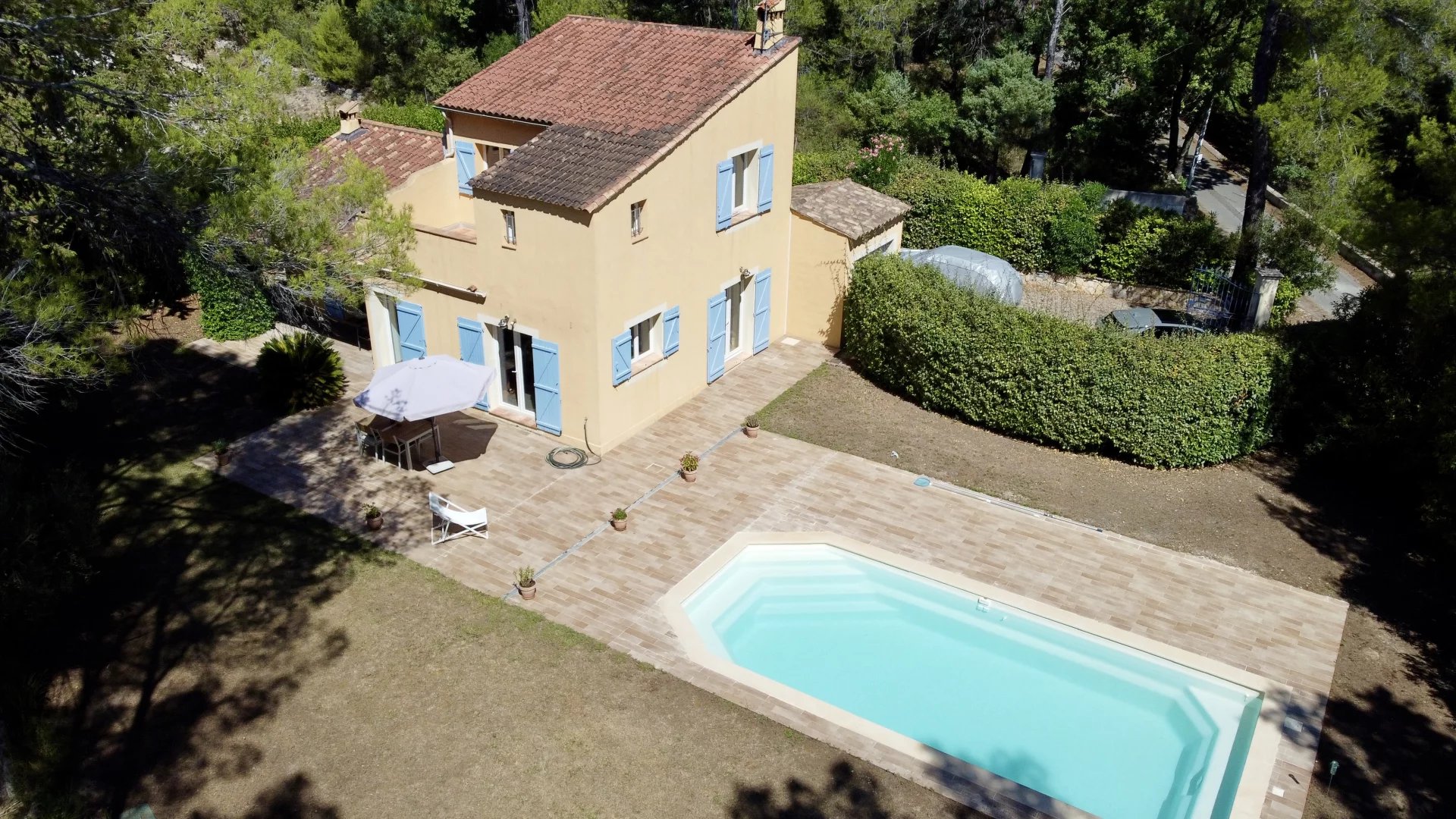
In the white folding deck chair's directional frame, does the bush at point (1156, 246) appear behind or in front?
in front

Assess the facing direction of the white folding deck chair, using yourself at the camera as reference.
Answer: facing to the right of the viewer

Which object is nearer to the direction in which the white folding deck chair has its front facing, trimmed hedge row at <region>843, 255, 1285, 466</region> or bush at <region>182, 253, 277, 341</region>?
the trimmed hedge row

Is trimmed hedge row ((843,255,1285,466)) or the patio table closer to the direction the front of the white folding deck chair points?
the trimmed hedge row

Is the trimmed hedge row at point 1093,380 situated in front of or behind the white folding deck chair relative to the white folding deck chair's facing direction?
in front

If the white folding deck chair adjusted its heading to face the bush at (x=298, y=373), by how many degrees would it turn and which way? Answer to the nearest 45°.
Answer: approximately 135° to its left

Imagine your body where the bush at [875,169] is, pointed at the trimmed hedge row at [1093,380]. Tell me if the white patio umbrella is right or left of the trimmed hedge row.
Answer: right

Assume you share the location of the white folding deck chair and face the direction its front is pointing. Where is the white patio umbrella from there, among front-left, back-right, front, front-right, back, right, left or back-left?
left

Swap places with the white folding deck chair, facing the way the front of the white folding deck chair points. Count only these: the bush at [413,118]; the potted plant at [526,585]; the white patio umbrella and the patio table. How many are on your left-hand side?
3

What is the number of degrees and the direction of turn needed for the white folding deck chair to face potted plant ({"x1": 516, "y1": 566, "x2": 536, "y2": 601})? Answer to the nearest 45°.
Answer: approximately 45° to its right

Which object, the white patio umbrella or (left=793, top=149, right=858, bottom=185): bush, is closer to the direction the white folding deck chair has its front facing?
the bush

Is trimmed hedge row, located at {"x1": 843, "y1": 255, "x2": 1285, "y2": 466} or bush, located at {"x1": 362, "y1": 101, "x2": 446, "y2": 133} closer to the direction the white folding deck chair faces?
the trimmed hedge row

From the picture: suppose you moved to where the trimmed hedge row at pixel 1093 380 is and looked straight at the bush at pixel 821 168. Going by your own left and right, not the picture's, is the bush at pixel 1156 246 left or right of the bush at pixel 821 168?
right
